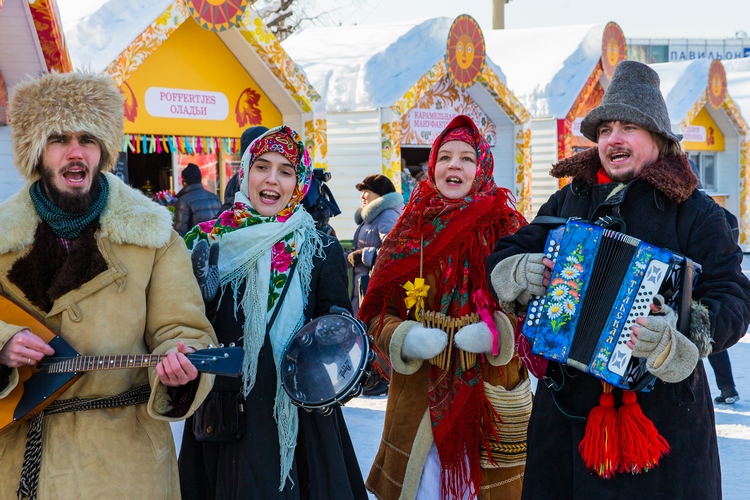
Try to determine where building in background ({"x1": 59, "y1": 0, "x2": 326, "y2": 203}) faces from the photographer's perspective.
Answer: facing the viewer and to the right of the viewer

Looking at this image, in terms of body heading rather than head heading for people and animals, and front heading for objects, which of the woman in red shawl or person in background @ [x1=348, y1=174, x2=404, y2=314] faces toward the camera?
the woman in red shawl

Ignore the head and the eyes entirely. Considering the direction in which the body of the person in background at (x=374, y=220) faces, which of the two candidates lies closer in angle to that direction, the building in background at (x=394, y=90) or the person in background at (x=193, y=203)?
the person in background

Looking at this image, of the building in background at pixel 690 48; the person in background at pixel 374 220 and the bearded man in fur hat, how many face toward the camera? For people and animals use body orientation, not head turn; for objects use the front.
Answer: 2

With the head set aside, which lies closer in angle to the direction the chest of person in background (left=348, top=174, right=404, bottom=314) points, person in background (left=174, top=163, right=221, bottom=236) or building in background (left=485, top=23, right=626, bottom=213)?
the person in background

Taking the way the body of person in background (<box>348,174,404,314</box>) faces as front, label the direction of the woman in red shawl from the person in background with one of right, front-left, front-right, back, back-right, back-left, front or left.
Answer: left

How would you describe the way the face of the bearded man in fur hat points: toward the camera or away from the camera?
toward the camera

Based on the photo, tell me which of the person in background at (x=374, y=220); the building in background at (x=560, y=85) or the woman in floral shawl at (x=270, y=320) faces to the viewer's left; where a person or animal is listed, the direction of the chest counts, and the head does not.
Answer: the person in background

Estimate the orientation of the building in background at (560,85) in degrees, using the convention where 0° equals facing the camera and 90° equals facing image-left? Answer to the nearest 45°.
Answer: approximately 315°

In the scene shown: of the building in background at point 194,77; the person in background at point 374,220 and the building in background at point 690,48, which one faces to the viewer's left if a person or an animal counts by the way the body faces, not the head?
the person in background

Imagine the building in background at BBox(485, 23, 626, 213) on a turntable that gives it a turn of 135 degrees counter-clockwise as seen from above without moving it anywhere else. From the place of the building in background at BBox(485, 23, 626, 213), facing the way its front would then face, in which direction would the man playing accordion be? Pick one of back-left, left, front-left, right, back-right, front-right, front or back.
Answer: back

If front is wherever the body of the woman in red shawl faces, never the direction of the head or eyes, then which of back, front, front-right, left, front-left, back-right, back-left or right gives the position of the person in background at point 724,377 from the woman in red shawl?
back-left

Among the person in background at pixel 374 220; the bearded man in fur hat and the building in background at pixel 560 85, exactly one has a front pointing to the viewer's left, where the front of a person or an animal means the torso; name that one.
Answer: the person in background

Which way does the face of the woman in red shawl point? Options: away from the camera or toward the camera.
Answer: toward the camera

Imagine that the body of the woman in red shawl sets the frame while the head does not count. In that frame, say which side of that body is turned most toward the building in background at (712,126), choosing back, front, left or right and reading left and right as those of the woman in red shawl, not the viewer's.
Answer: back

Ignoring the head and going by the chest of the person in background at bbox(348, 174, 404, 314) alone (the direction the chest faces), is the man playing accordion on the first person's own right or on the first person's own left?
on the first person's own left

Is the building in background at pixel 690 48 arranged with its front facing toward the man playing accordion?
yes

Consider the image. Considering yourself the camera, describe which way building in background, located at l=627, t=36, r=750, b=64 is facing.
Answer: facing the viewer

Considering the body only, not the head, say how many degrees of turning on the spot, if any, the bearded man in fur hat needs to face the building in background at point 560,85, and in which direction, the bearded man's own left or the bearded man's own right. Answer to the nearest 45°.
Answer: approximately 135° to the bearded man's own left

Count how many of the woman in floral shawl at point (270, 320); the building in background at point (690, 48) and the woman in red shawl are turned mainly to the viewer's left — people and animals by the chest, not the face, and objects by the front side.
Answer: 0
